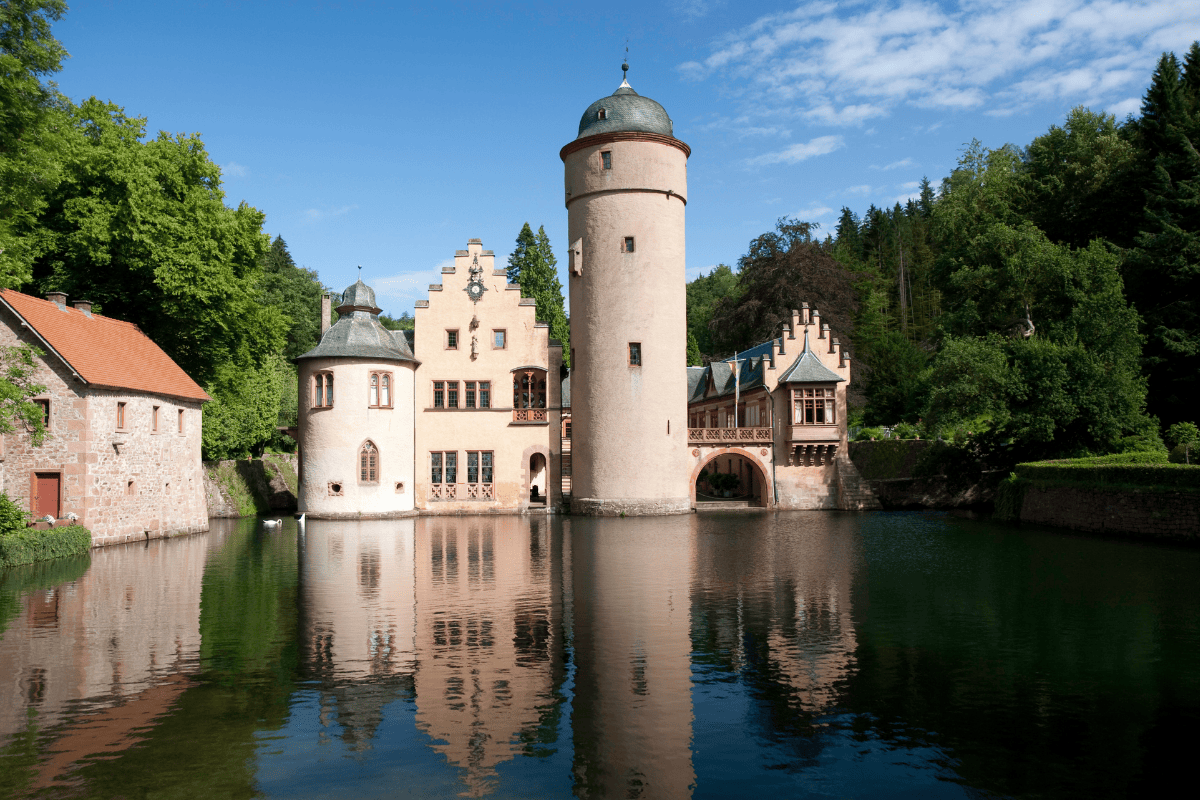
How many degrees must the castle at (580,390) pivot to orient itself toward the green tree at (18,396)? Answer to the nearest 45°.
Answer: approximately 45° to its right

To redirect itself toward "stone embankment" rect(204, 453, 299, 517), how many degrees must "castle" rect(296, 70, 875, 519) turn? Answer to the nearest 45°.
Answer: approximately 90° to its right

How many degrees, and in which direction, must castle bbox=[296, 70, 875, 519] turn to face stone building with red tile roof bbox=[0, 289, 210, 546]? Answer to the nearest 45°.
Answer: approximately 45° to its right

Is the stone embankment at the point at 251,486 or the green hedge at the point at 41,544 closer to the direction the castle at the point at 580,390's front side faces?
the green hedge

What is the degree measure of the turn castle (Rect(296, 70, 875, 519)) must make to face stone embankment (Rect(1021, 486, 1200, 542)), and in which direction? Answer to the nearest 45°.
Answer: approximately 45° to its left

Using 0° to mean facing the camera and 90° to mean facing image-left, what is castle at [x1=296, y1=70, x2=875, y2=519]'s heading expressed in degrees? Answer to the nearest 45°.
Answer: approximately 0°

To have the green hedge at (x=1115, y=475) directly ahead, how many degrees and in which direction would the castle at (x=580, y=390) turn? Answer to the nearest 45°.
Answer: approximately 45° to its left

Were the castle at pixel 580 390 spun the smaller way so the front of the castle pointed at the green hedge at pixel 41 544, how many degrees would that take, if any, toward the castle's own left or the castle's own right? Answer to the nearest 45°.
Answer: approximately 45° to the castle's own right
